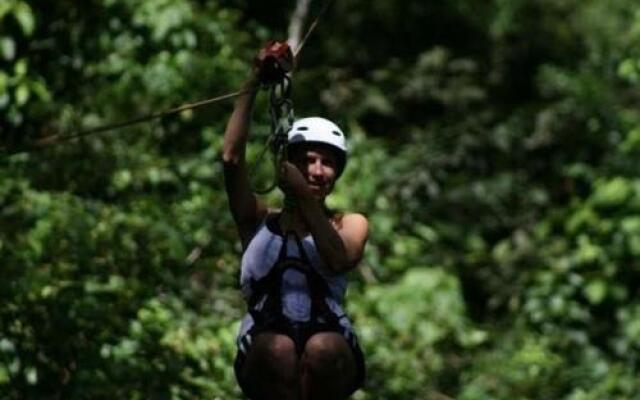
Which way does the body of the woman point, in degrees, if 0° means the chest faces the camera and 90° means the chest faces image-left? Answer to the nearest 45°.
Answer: approximately 0°
